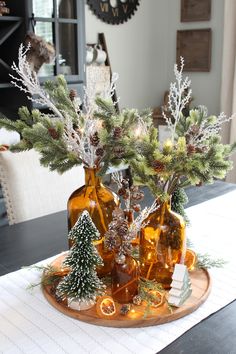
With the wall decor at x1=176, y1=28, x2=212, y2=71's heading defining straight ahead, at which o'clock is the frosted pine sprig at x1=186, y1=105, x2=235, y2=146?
The frosted pine sprig is roughly at 12 o'clock from the wall decor.

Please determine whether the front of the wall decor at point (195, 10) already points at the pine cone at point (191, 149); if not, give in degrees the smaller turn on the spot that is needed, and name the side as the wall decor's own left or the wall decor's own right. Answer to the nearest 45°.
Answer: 0° — it already faces it

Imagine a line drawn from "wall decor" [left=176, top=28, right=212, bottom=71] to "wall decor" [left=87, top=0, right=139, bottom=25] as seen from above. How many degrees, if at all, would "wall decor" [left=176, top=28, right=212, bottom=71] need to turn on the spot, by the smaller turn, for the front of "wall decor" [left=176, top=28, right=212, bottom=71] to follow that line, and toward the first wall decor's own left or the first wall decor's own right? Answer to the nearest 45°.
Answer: approximately 45° to the first wall decor's own right

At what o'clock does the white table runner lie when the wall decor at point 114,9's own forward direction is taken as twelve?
The white table runner is roughly at 12 o'clock from the wall decor.

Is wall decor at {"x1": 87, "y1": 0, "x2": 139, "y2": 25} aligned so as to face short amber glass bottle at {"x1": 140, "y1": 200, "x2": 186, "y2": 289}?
yes

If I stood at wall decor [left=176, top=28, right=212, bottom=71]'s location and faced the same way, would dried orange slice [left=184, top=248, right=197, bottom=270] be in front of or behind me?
in front

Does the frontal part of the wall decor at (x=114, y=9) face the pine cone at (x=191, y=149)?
yes

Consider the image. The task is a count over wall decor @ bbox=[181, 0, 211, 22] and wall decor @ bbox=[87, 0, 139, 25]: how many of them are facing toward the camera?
2

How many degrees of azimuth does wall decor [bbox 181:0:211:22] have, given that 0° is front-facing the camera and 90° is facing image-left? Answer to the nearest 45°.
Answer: approximately 0°

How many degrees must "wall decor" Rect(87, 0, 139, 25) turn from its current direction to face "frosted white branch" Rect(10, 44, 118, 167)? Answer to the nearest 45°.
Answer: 0° — it already faces it

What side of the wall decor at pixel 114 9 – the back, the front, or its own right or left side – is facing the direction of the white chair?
front

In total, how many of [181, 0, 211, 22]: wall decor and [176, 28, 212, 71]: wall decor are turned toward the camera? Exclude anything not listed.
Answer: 2
